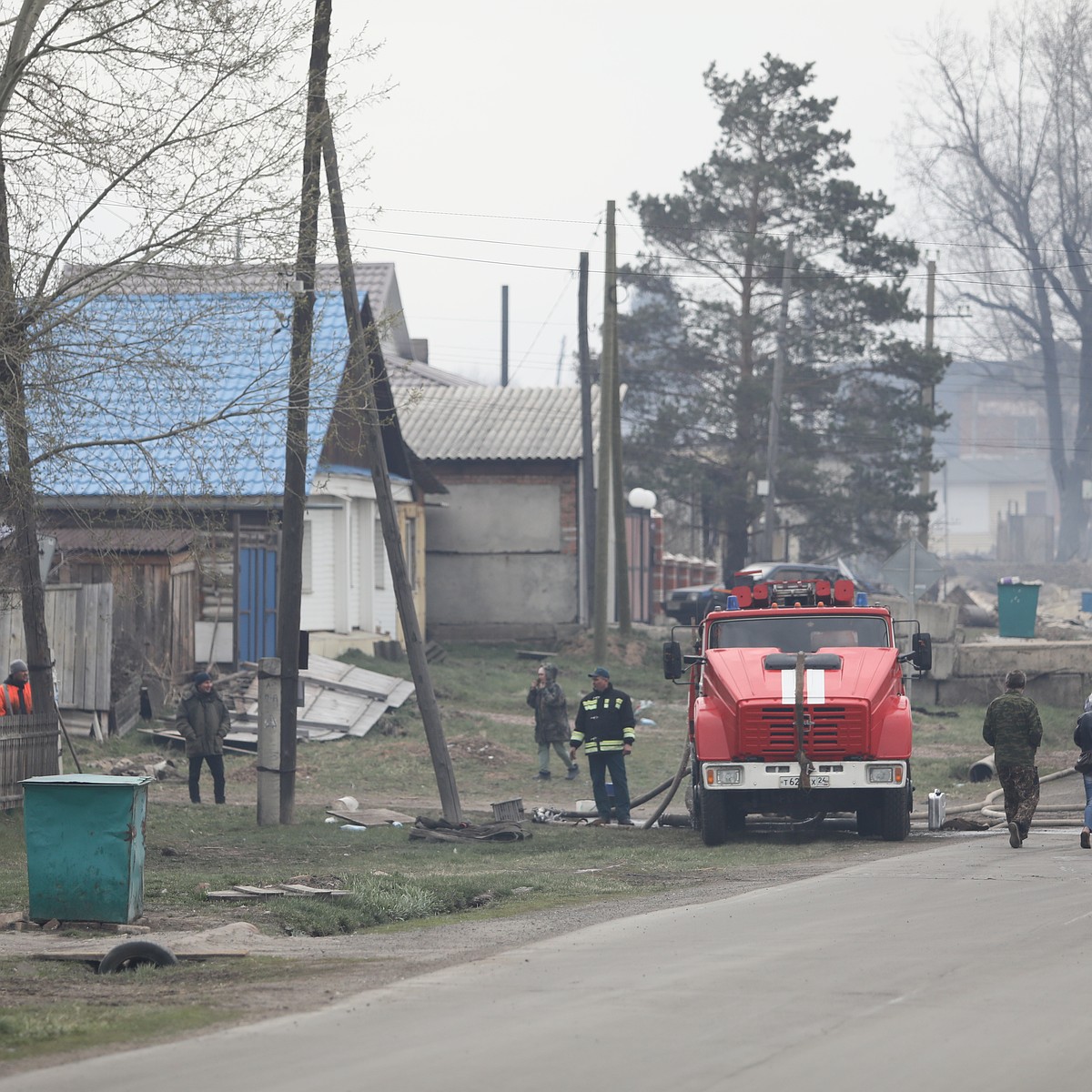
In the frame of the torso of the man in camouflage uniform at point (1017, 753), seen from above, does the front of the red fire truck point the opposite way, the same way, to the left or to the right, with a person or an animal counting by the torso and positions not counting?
the opposite way

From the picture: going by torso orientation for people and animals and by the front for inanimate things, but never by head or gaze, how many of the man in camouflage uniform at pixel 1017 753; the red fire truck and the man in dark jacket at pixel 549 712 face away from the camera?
1

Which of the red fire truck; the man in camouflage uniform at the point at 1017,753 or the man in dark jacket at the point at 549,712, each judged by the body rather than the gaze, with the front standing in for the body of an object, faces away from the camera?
the man in camouflage uniform

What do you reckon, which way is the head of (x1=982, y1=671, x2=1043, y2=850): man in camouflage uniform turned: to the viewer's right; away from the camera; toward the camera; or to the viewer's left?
away from the camera

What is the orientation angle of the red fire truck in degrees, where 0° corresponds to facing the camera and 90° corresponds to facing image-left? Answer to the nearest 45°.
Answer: approximately 0°

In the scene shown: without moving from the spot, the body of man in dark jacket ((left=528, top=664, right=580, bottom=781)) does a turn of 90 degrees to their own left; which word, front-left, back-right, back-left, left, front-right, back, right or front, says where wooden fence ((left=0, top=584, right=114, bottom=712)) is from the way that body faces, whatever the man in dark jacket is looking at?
back-right

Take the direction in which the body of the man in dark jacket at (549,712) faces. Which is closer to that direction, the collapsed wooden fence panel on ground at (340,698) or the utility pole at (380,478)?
the utility pole

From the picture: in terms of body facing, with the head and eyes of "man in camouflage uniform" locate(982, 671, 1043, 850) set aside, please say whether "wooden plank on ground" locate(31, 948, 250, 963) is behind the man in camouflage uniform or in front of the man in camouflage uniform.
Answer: behind

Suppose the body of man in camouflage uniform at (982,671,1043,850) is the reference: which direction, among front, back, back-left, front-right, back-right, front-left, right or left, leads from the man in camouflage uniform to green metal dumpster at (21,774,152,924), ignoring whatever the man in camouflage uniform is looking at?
back-left

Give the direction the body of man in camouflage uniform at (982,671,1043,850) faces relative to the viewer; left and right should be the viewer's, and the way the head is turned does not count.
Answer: facing away from the viewer

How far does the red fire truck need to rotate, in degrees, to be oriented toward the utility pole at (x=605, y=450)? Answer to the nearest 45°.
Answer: approximately 180°
